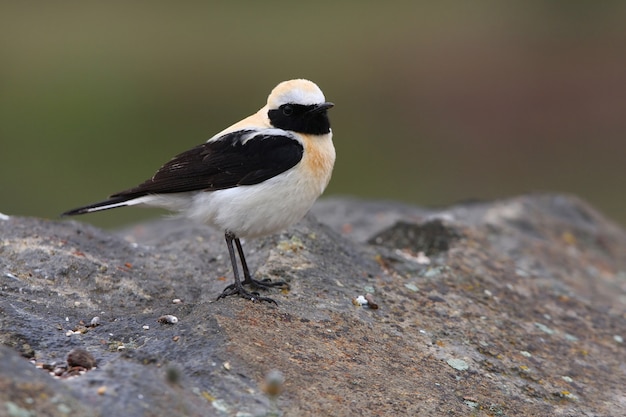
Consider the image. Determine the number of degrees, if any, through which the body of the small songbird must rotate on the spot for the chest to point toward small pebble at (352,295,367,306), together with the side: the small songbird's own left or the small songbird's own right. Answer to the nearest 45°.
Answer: approximately 45° to the small songbird's own right

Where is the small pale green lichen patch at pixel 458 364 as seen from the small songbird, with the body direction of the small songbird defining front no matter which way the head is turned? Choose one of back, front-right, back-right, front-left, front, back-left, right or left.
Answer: front-right

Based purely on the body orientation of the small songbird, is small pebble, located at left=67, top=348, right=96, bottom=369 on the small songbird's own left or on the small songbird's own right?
on the small songbird's own right

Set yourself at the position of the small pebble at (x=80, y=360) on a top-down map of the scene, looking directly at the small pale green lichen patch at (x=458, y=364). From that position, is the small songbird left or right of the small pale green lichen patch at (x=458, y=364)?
left

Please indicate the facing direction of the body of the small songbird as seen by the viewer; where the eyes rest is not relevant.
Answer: to the viewer's right
